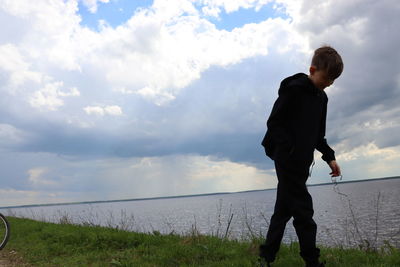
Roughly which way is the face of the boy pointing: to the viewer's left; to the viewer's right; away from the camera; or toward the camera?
to the viewer's right

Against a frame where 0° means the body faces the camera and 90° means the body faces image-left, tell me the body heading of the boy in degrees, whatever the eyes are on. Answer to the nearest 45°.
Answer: approximately 315°
